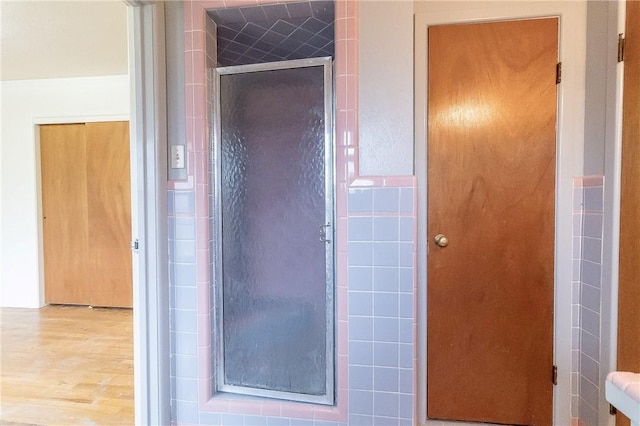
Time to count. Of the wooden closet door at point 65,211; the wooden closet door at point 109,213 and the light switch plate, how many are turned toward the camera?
3

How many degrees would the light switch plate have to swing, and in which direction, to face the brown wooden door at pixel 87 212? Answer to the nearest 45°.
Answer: approximately 180°

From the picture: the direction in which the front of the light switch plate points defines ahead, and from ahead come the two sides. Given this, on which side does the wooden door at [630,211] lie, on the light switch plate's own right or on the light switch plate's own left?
on the light switch plate's own left

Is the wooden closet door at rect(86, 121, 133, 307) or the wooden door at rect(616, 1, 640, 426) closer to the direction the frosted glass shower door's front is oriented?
the wooden door

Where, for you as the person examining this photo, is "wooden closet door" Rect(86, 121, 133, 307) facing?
facing the viewer

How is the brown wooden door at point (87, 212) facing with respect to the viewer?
toward the camera

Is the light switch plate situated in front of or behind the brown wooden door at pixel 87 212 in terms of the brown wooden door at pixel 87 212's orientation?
in front

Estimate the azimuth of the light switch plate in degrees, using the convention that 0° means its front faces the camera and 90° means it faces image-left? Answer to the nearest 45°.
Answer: approximately 0°

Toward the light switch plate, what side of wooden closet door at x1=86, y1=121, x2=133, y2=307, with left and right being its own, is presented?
front

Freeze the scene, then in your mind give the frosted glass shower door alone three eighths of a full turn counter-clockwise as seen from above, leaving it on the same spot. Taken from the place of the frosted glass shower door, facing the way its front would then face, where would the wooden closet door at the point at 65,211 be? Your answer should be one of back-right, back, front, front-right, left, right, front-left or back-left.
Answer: left

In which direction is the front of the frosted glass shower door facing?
toward the camera

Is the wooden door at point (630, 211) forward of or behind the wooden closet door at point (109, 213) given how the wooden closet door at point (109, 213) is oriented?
forward

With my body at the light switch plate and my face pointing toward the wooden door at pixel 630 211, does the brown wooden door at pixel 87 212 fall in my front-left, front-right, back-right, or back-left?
back-left

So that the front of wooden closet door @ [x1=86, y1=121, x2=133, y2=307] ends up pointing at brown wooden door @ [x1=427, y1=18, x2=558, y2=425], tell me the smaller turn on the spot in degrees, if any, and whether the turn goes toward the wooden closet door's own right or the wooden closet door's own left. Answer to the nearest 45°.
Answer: approximately 45° to the wooden closet door's own left
